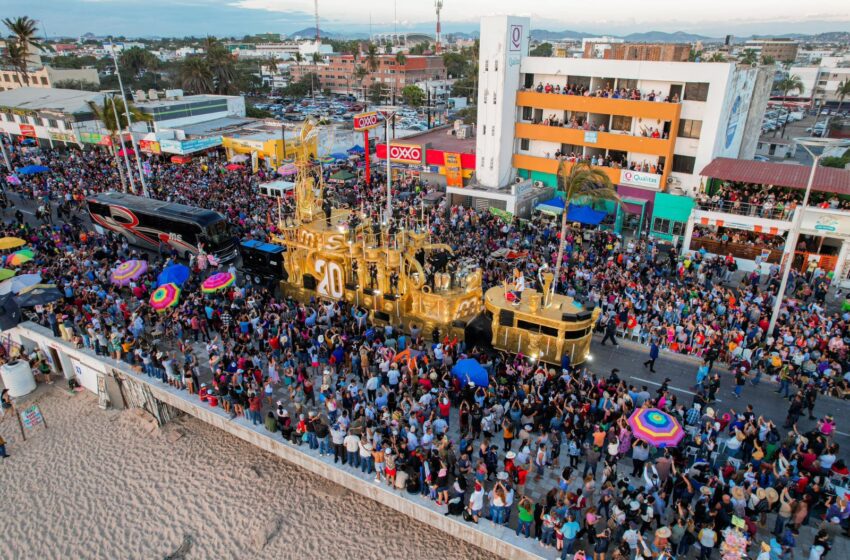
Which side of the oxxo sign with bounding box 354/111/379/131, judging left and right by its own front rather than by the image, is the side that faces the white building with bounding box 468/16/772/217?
left

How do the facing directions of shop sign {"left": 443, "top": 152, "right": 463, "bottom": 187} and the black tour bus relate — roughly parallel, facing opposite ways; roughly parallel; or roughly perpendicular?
roughly perpendicular

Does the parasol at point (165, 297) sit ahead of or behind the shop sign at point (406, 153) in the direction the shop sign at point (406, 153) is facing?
ahead

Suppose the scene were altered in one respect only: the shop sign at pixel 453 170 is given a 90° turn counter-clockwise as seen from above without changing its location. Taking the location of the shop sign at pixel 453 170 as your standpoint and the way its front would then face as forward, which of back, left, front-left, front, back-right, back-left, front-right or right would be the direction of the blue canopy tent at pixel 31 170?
back

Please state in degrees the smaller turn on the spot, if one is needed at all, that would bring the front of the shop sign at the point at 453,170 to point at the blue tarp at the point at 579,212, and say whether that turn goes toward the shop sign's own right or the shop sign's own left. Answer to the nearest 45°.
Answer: approximately 45° to the shop sign's own left

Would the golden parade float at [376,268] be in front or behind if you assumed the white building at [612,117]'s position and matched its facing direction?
in front

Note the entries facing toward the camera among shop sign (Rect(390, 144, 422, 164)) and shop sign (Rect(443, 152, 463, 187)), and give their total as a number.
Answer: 2

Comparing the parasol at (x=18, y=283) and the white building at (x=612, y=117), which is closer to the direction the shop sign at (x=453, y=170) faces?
the parasol

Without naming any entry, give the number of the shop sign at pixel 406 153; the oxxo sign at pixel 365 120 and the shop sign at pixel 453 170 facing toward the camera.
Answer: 3

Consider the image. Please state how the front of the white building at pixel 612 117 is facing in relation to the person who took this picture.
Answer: facing the viewer and to the left of the viewer
